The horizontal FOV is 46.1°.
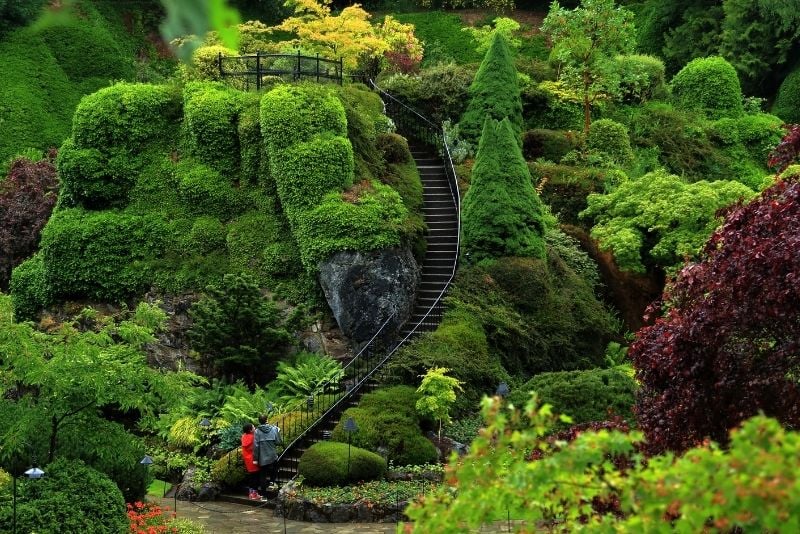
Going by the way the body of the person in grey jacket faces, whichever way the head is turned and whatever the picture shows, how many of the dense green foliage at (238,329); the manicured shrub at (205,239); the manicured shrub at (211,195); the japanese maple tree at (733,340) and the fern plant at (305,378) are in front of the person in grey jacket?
4

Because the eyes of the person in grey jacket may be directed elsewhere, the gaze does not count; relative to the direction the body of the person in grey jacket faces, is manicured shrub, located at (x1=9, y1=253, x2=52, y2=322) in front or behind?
in front

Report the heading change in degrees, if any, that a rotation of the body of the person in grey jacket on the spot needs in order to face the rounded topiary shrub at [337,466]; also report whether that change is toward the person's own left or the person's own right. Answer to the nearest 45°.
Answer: approximately 135° to the person's own right

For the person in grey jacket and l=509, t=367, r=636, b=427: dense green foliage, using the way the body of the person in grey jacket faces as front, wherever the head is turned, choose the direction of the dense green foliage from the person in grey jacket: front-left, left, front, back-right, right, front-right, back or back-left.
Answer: right

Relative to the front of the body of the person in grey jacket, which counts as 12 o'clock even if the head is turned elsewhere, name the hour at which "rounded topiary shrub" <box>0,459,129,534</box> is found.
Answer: The rounded topiary shrub is roughly at 7 o'clock from the person in grey jacket.

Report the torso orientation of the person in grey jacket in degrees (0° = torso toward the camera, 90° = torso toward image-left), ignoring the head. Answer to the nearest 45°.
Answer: approximately 180°

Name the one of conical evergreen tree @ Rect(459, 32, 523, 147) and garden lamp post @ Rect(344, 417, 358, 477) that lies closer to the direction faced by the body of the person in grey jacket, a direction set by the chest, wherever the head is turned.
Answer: the conical evergreen tree

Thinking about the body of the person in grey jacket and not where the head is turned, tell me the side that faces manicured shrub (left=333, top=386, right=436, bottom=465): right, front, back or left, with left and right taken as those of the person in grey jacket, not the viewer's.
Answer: right

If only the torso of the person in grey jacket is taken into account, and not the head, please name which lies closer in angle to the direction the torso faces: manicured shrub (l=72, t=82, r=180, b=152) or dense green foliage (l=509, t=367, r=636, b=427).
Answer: the manicured shrub

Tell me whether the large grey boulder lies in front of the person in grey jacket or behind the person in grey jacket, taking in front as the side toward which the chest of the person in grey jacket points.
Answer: in front

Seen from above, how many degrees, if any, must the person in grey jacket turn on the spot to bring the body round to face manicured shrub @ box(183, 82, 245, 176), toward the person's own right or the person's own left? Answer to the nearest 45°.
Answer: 0° — they already face it

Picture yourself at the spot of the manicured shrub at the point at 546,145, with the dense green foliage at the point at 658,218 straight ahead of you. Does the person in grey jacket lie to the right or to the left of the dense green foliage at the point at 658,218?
right
